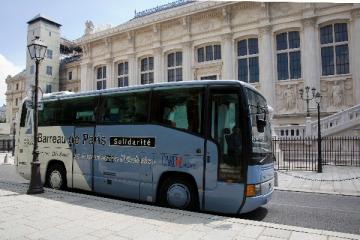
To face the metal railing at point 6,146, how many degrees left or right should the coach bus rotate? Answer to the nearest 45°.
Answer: approximately 180°

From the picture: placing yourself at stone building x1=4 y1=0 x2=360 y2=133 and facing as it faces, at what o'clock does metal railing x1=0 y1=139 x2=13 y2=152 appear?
The metal railing is roughly at 2 o'clock from the stone building.

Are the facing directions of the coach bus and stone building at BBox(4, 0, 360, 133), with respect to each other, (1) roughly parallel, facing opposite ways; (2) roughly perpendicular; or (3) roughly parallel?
roughly perpendicular

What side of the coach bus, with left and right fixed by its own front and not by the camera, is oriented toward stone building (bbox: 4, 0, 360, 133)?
left

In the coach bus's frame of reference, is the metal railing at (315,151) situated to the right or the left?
on its left

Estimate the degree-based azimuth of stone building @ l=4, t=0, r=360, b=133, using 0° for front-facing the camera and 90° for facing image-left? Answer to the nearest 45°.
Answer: approximately 45°
